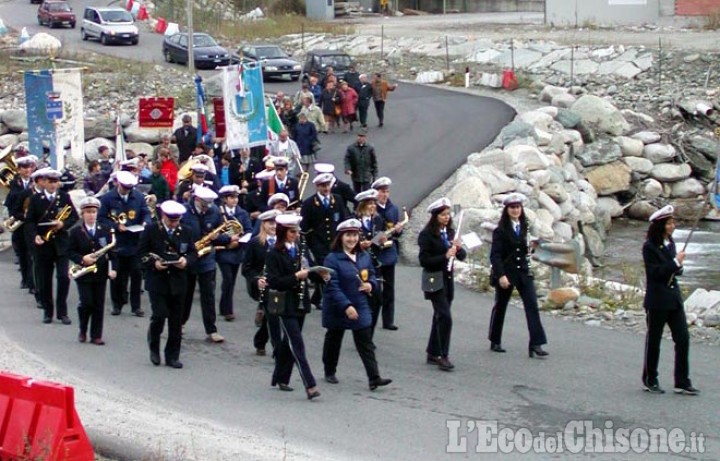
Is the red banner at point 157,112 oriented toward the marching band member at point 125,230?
yes

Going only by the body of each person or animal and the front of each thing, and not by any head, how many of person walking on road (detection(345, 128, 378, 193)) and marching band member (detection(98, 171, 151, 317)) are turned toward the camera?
2

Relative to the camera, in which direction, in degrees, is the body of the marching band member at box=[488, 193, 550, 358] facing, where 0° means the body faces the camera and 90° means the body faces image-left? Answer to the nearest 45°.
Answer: approximately 315°

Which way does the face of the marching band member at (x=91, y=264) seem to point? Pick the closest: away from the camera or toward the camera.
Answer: toward the camera

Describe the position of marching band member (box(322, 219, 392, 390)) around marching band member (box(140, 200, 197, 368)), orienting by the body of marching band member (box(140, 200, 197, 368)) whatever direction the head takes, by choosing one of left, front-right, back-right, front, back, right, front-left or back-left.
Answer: front-left

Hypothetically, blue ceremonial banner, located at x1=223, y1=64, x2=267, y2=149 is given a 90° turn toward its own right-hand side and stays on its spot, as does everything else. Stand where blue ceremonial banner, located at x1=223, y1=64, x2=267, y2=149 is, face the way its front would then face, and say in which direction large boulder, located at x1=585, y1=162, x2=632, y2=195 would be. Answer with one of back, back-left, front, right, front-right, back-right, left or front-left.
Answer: back-right

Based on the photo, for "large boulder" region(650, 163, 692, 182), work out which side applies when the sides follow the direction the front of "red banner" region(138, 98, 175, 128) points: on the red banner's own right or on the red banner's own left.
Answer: on the red banner's own left

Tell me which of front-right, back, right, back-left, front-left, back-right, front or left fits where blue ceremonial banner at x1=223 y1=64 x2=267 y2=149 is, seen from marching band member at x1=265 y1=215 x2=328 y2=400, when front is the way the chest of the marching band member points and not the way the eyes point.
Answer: back-left

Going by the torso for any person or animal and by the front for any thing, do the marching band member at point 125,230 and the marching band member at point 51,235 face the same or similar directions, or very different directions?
same or similar directions

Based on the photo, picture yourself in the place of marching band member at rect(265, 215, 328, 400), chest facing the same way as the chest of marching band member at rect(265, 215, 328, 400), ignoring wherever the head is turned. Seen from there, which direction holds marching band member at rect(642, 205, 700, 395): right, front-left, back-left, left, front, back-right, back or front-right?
front-left

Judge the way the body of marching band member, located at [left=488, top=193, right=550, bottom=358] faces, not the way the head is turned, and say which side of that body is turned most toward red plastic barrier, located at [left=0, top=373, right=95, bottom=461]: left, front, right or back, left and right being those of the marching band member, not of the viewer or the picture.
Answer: right

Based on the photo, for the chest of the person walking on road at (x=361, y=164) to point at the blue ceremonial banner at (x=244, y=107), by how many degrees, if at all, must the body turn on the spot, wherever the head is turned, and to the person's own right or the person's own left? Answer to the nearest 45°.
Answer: approximately 135° to the person's own right

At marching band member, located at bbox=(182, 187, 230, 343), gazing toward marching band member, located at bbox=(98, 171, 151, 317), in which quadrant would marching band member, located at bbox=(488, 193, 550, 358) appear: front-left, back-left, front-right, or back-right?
back-right

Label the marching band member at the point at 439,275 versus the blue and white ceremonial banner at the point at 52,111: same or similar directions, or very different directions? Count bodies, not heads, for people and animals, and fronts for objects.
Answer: same or similar directions

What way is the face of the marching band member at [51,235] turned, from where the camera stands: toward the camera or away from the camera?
toward the camera

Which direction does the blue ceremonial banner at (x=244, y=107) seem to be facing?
toward the camera

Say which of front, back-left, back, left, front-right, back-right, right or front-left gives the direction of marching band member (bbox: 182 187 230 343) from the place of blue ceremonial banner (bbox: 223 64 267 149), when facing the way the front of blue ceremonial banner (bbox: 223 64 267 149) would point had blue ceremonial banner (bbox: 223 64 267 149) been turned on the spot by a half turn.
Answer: back

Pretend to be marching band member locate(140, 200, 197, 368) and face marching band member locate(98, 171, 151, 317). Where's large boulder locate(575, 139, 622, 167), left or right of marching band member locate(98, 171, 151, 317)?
right
